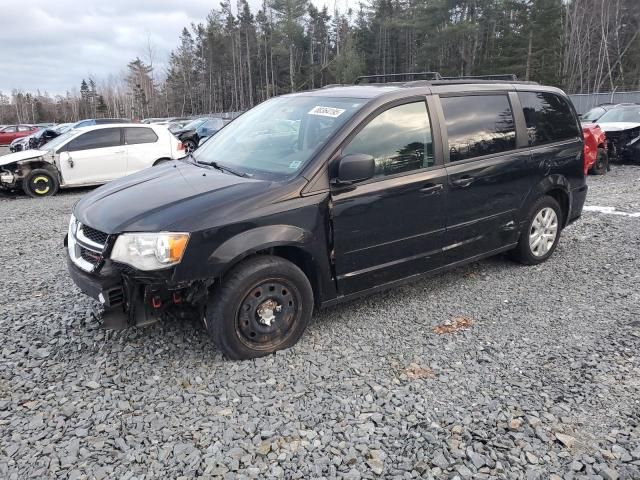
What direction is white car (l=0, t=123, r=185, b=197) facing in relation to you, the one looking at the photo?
facing to the left of the viewer

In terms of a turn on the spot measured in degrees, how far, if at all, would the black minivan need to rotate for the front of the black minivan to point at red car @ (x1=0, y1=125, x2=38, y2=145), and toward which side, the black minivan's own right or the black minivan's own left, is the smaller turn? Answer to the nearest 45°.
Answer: approximately 90° to the black minivan's own right

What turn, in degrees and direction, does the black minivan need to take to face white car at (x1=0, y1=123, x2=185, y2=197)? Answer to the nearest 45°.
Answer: approximately 90° to its right

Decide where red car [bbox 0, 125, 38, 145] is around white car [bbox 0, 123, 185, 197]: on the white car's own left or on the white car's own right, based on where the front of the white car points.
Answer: on the white car's own right

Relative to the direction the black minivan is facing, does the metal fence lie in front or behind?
behind

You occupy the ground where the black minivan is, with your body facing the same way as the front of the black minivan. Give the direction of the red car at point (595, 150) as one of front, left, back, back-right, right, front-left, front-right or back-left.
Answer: back

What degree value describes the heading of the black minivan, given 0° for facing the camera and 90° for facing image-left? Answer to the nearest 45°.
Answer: approximately 45°

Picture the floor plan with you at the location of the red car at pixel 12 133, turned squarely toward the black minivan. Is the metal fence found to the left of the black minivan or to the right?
left

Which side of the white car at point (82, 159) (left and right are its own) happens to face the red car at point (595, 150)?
back

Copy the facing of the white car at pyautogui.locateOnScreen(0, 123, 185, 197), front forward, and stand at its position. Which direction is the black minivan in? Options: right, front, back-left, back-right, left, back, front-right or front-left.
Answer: left

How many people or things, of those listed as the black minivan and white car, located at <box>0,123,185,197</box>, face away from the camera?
0

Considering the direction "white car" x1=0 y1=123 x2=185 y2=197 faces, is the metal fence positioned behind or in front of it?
behind
